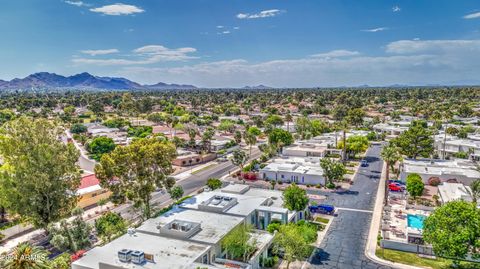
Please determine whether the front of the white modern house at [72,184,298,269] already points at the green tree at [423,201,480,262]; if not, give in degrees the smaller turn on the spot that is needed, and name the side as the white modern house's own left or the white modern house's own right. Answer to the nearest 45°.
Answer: approximately 45° to the white modern house's own left

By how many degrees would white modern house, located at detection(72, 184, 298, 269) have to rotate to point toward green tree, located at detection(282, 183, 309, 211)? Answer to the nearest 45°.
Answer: approximately 90° to its left

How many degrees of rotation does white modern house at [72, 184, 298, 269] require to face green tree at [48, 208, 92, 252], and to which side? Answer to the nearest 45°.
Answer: approximately 135° to its right

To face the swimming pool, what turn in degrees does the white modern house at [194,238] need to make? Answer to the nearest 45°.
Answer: approximately 45° to its left

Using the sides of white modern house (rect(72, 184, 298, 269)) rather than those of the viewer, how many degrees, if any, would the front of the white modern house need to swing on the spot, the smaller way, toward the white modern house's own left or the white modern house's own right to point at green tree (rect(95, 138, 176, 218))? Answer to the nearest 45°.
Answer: approximately 180°

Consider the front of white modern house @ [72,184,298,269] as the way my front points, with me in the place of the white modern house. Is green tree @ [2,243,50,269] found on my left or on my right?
on my right

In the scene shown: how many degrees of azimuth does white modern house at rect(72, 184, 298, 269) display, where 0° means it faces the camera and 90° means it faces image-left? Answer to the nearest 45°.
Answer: approximately 315°

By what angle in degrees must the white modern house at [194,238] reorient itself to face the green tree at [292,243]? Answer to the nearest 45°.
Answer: approximately 45° to its left
